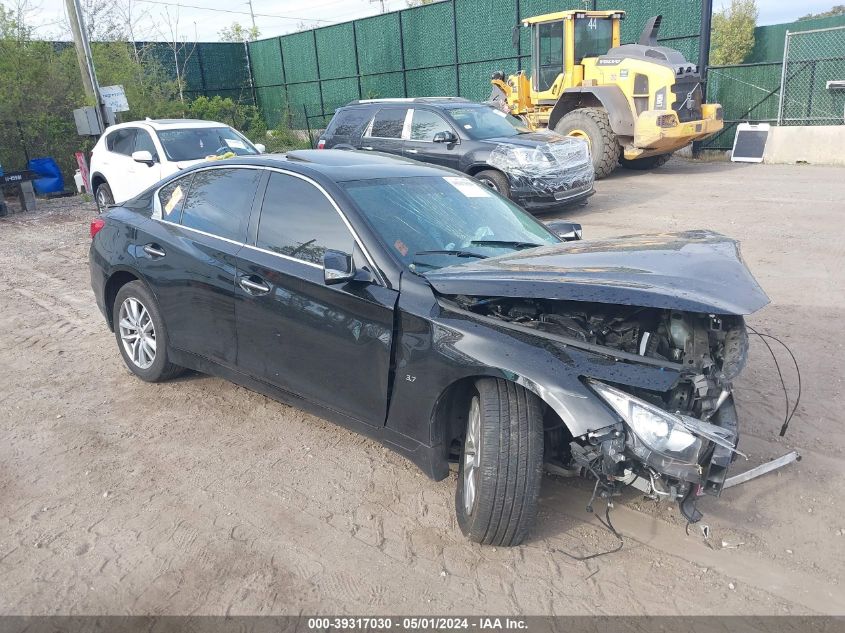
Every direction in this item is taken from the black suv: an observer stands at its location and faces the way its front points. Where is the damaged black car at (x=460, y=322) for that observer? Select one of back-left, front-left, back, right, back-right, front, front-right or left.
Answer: front-right

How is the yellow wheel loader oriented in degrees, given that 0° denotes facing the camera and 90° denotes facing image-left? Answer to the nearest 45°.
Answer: approximately 135°

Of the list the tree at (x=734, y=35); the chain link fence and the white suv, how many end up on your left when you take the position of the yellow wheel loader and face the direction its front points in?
1

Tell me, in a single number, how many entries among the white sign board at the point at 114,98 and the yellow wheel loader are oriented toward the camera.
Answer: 1

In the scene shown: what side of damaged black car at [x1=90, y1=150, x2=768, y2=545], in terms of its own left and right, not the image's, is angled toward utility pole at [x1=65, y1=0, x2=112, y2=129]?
back

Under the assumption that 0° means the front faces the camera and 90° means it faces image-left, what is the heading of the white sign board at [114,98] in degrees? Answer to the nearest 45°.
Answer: approximately 0°

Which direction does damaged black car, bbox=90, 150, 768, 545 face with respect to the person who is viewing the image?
facing the viewer and to the right of the viewer

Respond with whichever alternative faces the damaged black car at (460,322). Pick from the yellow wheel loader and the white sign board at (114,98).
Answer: the white sign board

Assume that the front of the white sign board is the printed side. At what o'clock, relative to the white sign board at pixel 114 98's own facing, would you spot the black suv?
The black suv is roughly at 11 o'clock from the white sign board.

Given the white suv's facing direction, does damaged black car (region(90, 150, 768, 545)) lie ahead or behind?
ahead

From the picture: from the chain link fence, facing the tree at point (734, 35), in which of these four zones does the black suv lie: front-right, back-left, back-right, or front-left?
back-left

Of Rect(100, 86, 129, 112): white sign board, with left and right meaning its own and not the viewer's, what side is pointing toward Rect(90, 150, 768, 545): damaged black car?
front

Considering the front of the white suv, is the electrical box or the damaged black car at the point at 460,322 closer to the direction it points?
the damaged black car

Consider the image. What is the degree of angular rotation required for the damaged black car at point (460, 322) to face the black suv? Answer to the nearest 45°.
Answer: approximately 135° to its left

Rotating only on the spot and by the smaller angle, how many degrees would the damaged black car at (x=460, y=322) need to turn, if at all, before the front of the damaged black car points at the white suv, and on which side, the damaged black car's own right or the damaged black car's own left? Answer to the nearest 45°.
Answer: approximately 180°

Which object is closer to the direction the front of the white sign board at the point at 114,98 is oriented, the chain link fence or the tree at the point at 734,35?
the chain link fence
